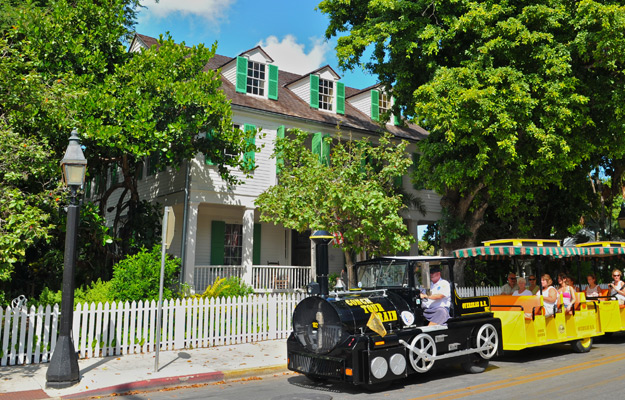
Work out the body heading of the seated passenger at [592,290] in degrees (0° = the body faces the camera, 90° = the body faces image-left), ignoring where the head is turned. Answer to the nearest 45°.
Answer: approximately 45°

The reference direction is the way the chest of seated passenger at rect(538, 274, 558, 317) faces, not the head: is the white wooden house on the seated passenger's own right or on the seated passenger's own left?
on the seated passenger's own right

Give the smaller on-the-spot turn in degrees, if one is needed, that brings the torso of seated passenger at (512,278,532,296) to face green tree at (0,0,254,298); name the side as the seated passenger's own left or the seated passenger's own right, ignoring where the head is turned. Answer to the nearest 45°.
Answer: approximately 45° to the seated passenger's own right

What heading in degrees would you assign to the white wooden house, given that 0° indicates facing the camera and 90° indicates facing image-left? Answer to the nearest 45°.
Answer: approximately 315°

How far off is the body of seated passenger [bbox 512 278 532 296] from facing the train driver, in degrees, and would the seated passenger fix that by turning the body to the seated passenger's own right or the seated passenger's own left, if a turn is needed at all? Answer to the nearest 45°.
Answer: approximately 45° to the seated passenger's own left

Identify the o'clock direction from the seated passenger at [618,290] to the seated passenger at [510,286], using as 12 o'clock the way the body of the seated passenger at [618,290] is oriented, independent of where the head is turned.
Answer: the seated passenger at [510,286] is roughly at 12 o'clock from the seated passenger at [618,290].

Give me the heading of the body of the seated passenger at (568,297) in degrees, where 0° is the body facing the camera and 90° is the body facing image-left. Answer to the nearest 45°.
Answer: approximately 45°

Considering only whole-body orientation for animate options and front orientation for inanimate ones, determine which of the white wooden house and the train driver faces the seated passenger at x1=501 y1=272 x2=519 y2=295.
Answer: the white wooden house
